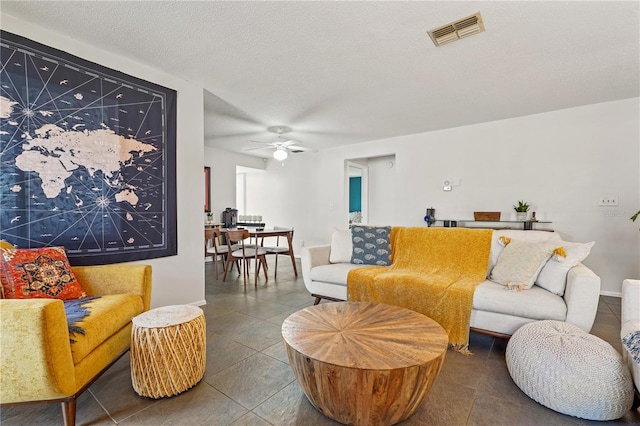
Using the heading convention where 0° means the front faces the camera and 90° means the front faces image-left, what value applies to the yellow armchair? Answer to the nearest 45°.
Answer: approximately 315°

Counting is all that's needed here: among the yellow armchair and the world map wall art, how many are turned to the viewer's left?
0

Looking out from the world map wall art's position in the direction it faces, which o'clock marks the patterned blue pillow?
The patterned blue pillow is roughly at 11 o'clock from the world map wall art.

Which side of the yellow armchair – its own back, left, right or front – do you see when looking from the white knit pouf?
front

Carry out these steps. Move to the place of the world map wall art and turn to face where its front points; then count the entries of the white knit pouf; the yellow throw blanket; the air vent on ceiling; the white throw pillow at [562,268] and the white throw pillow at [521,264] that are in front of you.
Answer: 5

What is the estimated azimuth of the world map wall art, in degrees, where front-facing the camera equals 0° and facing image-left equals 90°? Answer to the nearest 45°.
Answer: approximately 315°

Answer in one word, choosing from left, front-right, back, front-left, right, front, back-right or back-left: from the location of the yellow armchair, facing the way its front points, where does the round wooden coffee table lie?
front

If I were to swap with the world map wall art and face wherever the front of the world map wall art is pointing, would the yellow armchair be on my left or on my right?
on my right

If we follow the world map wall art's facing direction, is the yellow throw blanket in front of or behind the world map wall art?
in front

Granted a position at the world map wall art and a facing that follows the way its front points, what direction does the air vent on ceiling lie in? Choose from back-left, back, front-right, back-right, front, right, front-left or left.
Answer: front

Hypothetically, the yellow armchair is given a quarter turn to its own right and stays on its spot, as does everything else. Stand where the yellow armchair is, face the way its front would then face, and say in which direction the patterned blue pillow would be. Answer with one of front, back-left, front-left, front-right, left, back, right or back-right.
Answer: back-left

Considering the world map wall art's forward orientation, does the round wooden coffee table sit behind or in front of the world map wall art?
in front

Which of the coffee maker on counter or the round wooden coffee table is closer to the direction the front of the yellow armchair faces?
the round wooden coffee table

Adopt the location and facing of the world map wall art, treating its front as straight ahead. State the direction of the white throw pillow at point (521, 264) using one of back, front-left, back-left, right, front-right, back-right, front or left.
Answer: front
